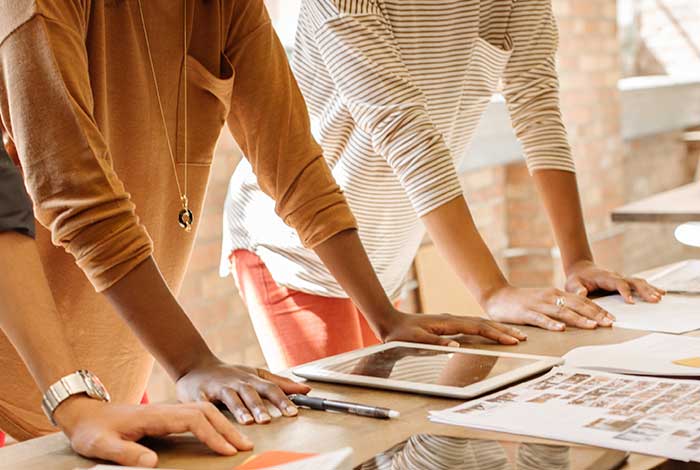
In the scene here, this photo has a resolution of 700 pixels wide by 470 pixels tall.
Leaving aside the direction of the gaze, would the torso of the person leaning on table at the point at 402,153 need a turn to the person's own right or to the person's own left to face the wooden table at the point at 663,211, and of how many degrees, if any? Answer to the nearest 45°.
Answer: approximately 90° to the person's own left

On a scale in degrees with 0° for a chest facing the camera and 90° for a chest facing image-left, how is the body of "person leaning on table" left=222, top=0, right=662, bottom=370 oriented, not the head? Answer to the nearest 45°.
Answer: approximately 315°

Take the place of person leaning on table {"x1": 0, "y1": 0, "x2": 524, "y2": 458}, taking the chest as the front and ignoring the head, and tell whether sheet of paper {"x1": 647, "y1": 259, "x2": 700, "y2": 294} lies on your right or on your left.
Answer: on your left

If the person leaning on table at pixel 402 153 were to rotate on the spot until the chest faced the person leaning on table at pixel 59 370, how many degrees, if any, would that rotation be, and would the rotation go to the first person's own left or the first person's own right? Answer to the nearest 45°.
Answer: approximately 90° to the first person's own right

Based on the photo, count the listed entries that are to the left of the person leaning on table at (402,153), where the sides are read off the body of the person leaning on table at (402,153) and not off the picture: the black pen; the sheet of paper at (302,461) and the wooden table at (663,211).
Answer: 1

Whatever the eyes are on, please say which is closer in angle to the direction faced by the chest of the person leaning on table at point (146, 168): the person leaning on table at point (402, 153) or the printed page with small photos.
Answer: the printed page with small photos

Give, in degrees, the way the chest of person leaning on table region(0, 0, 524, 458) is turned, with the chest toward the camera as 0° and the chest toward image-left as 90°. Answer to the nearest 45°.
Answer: approximately 315°
